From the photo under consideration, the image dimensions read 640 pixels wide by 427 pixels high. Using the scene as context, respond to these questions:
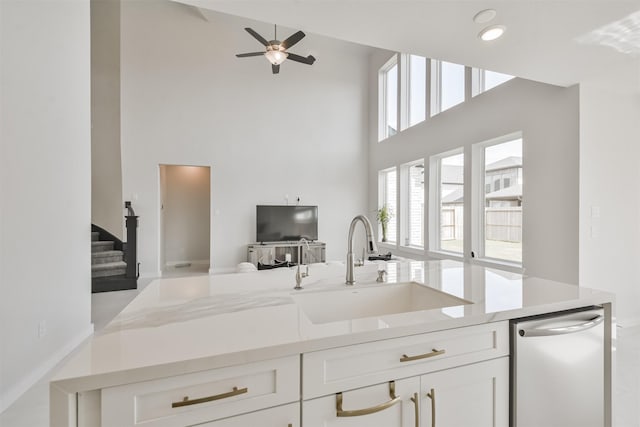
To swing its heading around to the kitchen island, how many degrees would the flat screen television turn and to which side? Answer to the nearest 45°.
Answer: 0° — it already faces it

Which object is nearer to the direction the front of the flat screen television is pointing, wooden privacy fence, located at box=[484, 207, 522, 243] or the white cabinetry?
the white cabinetry

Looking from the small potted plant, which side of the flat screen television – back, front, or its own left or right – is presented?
left

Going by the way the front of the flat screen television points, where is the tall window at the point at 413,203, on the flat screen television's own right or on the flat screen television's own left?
on the flat screen television's own left

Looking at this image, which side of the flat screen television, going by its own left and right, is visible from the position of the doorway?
right

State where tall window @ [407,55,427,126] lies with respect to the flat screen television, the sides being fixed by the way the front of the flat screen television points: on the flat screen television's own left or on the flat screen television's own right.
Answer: on the flat screen television's own left

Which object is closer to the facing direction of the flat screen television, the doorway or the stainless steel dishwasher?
the stainless steel dishwasher

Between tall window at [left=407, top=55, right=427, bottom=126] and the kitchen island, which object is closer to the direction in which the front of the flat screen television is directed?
the kitchen island

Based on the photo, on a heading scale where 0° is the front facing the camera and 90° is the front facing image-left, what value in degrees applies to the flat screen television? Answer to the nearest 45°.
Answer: approximately 0°

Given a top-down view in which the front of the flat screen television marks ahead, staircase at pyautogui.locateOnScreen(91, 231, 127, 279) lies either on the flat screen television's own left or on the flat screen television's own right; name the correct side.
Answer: on the flat screen television's own right

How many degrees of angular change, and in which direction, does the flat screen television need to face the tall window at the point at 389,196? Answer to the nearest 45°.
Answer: approximately 90° to its left

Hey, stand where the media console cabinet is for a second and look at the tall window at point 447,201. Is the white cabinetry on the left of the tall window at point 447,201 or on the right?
right
